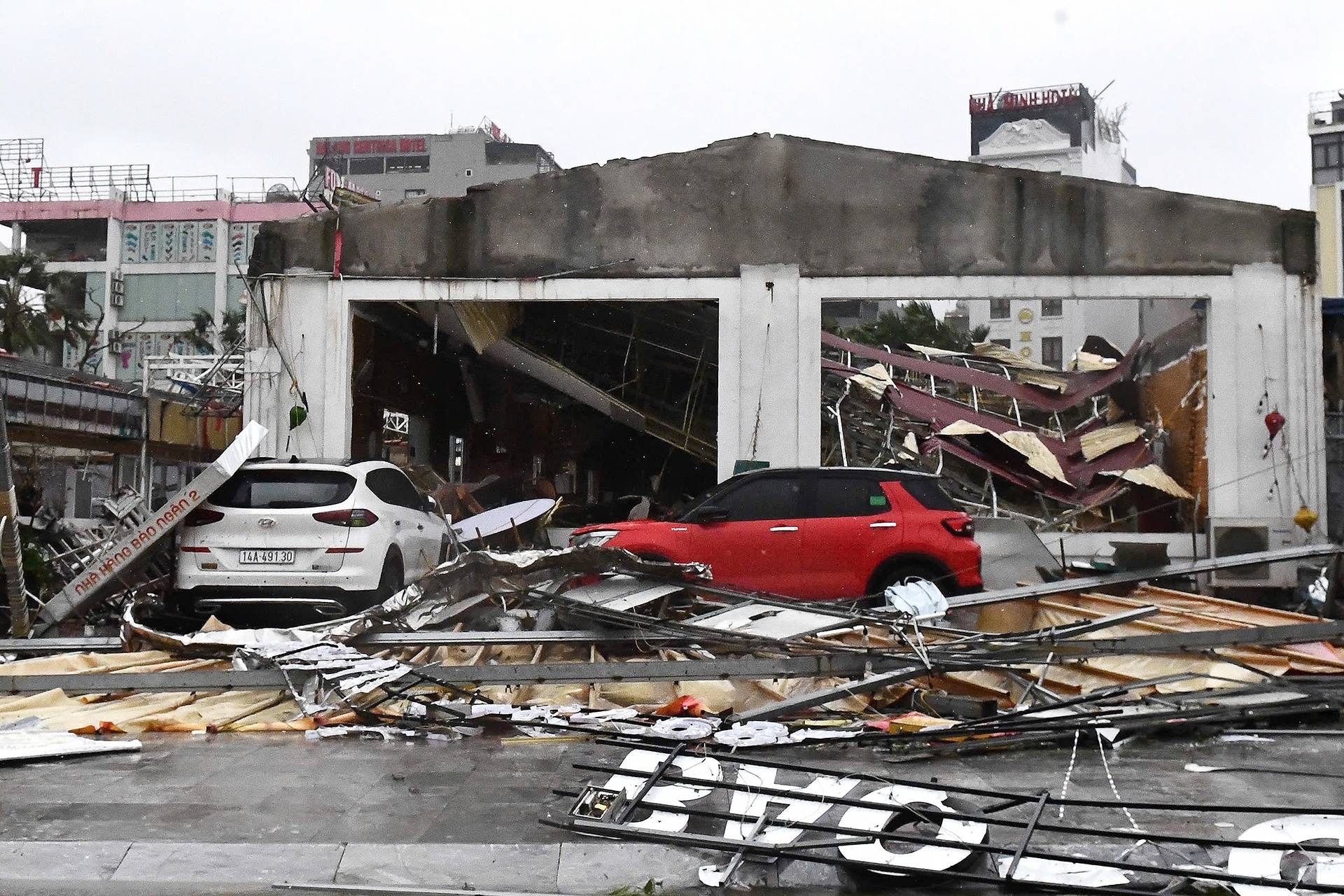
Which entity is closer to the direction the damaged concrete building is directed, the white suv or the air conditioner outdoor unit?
the white suv

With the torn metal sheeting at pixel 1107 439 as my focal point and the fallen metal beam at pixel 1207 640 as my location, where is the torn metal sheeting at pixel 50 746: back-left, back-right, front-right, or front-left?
back-left

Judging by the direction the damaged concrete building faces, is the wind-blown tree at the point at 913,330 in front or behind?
behind

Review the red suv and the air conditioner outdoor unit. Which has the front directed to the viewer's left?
the red suv

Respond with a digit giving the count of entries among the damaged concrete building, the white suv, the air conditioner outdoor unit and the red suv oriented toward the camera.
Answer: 2

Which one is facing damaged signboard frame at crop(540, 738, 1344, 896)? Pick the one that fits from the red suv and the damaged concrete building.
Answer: the damaged concrete building

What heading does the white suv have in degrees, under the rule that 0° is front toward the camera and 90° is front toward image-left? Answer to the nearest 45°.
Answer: approximately 225°

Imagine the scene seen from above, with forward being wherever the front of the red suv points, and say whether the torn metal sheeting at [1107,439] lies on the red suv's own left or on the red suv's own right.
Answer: on the red suv's own right

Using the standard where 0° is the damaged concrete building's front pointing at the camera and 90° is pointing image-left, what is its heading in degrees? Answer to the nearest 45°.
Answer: approximately 0°

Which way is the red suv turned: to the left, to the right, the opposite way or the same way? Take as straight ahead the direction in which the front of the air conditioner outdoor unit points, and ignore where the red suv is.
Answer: to the right

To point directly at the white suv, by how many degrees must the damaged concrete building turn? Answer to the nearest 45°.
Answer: approximately 45° to its right

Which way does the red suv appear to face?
to the viewer's left

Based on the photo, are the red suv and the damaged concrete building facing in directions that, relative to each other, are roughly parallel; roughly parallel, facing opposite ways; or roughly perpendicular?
roughly perpendicular
